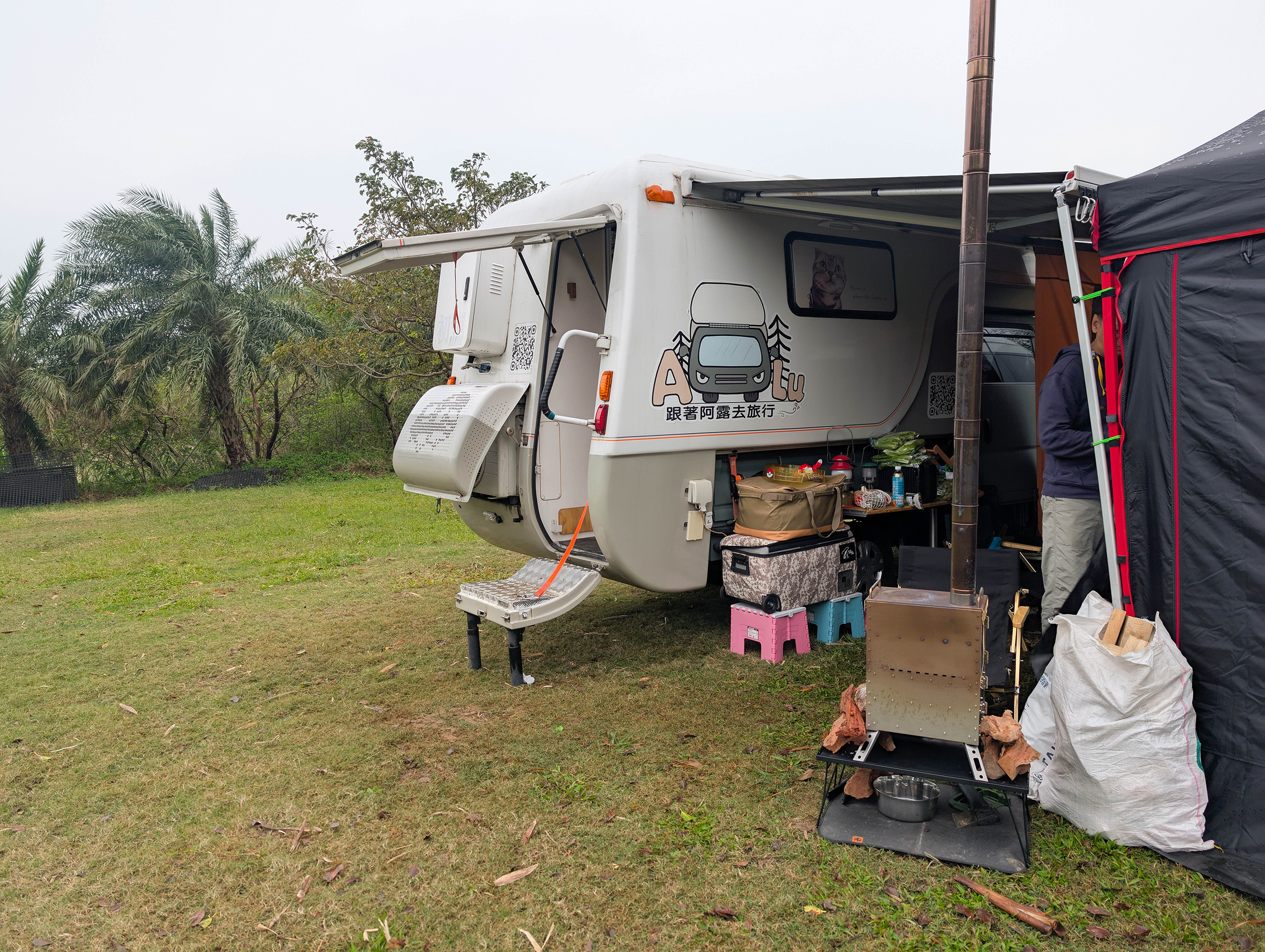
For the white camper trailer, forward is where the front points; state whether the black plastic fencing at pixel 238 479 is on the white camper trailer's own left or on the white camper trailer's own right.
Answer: on the white camper trailer's own left

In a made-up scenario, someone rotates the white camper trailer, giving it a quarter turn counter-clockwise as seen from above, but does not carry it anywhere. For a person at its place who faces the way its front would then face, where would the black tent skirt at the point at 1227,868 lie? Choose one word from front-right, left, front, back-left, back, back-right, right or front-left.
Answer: back

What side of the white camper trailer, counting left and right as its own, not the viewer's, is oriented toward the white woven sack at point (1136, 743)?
right

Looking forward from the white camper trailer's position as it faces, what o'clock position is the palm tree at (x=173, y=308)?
The palm tree is roughly at 9 o'clock from the white camper trailer.

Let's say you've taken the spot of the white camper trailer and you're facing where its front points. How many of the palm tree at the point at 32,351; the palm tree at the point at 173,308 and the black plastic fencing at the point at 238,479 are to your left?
3

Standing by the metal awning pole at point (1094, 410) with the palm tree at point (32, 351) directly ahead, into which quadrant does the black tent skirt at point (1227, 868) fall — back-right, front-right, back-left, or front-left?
back-left

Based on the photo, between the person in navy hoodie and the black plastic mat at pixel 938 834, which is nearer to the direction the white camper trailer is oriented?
the person in navy hoodie

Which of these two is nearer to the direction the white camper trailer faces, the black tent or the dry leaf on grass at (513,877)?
the black tent

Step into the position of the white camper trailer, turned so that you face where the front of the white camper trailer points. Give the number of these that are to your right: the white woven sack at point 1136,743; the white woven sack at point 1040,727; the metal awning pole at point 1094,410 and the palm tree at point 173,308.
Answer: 3

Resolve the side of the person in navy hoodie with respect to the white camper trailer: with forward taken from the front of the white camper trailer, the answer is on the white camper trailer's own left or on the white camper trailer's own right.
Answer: on the white camper trailer's own right

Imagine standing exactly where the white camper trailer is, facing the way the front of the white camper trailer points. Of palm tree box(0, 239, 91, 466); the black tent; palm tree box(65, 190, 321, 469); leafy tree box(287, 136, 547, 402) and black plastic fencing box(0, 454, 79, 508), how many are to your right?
1

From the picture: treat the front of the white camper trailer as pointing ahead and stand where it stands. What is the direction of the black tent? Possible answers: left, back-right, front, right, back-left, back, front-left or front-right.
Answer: right

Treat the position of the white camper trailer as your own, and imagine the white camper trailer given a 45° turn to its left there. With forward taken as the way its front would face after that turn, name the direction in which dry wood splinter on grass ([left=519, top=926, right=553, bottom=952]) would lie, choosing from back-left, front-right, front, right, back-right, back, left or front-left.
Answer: back

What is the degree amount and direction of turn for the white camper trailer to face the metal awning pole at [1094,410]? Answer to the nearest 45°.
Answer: approximately 90° to its right

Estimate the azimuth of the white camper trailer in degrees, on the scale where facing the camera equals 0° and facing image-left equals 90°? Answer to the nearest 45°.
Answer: approximately 225°
